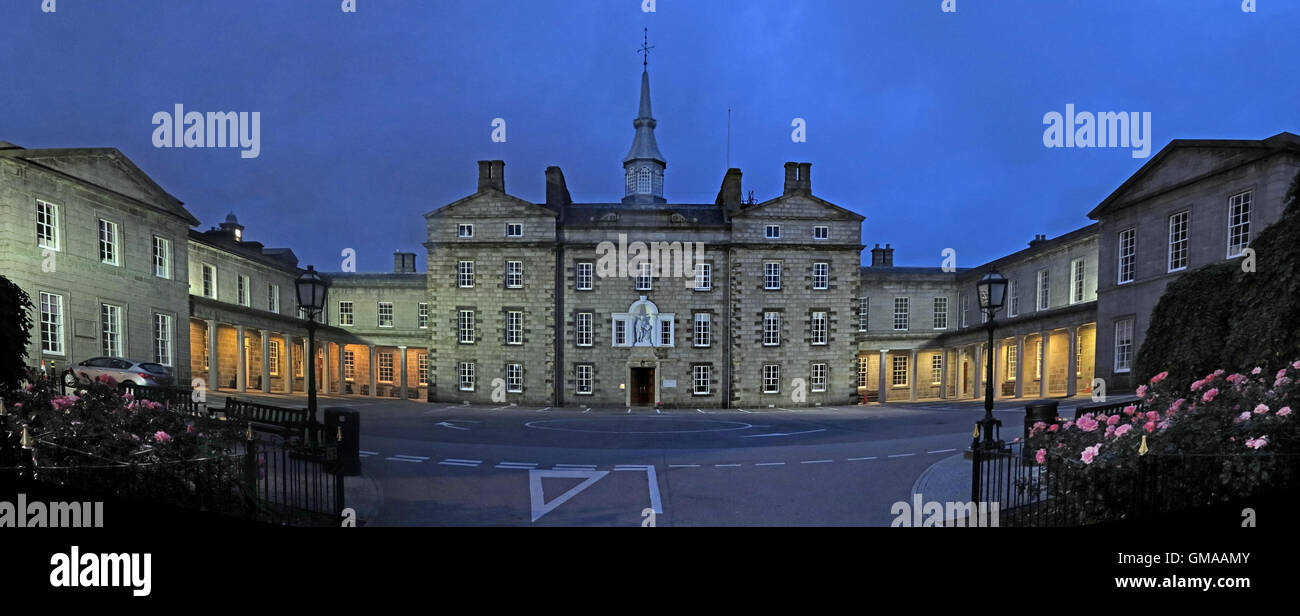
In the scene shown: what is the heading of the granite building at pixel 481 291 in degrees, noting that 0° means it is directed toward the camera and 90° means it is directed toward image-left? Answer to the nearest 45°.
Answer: approximately 0°
